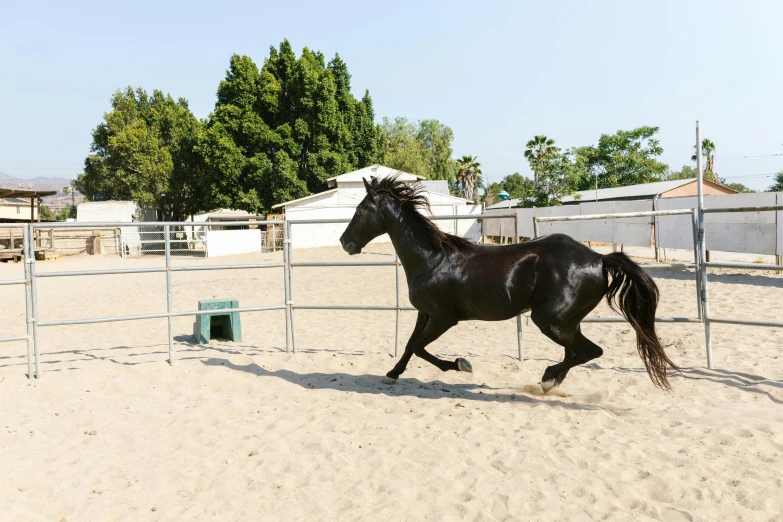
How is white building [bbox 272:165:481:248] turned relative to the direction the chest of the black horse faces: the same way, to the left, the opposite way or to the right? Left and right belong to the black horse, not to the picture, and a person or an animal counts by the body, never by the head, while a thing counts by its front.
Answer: to the left

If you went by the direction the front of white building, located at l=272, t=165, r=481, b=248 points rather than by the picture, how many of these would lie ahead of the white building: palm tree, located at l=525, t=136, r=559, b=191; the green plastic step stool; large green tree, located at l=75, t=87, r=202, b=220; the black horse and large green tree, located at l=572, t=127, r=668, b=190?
2

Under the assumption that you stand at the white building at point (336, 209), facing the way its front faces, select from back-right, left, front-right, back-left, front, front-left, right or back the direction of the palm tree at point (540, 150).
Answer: back-left

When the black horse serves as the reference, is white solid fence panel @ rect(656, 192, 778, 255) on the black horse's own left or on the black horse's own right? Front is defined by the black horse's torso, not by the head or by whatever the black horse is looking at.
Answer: on the black horse's own right

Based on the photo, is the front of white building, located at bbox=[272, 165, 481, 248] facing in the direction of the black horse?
yes

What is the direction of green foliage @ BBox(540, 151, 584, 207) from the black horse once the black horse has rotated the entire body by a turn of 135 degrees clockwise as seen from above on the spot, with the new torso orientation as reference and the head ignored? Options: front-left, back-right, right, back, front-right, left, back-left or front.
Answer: front-left

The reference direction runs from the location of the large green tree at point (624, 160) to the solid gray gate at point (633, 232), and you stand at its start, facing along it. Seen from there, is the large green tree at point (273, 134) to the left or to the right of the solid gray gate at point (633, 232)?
right

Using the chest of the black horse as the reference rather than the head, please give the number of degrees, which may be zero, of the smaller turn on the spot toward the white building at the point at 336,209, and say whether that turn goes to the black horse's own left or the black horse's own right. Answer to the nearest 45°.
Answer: approximately 90° to the black horse's own right

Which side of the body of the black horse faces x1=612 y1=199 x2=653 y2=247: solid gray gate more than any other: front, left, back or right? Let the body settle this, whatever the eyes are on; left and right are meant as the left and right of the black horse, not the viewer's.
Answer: right

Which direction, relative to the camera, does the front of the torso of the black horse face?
to the viewer's left

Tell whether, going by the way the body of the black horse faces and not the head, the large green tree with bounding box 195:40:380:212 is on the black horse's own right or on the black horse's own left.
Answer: on the black horse's own right

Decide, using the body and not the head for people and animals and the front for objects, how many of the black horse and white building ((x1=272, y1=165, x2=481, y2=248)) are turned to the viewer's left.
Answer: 1

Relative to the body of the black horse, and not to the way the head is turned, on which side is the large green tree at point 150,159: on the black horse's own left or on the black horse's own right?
on the black horse's own right

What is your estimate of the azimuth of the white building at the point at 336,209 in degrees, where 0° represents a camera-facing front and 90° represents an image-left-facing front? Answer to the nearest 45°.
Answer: approximately 0°
